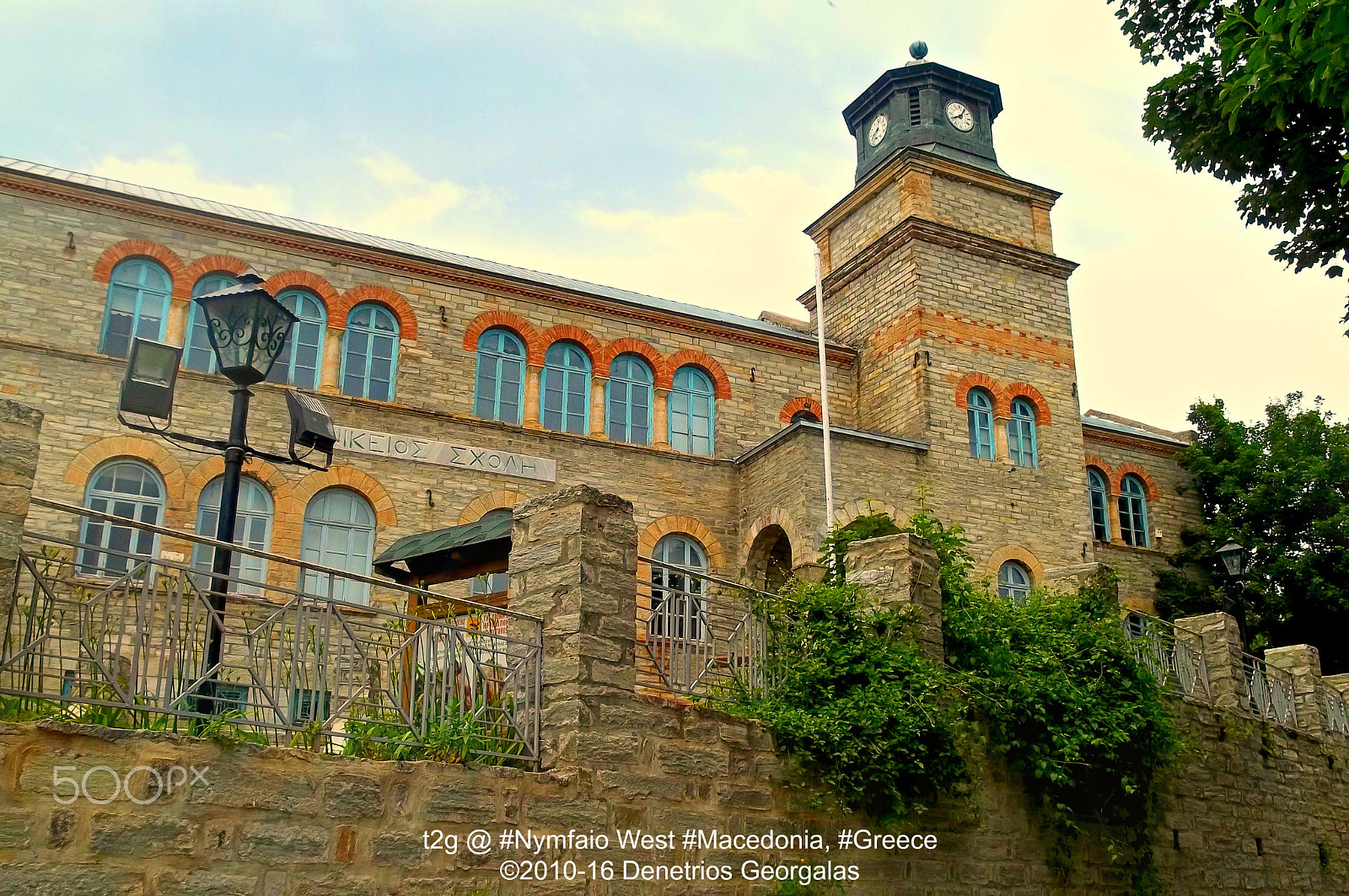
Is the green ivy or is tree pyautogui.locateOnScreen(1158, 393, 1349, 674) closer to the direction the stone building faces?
the green ivy

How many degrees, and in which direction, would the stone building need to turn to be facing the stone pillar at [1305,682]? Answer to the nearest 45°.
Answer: approximately 45° to its left

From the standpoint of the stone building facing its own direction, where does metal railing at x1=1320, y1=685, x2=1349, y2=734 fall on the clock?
The metal railing is roughly at 11 o'clock from the stone building.

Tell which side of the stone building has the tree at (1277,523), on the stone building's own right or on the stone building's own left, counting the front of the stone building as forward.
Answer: on the stone building's own left

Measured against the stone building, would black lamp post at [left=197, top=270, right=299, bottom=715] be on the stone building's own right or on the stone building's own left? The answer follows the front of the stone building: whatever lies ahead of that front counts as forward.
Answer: on the stone building's own right
